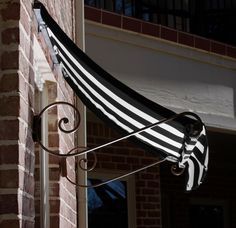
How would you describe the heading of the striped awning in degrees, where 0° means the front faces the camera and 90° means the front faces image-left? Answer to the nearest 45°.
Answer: approximately 270°
